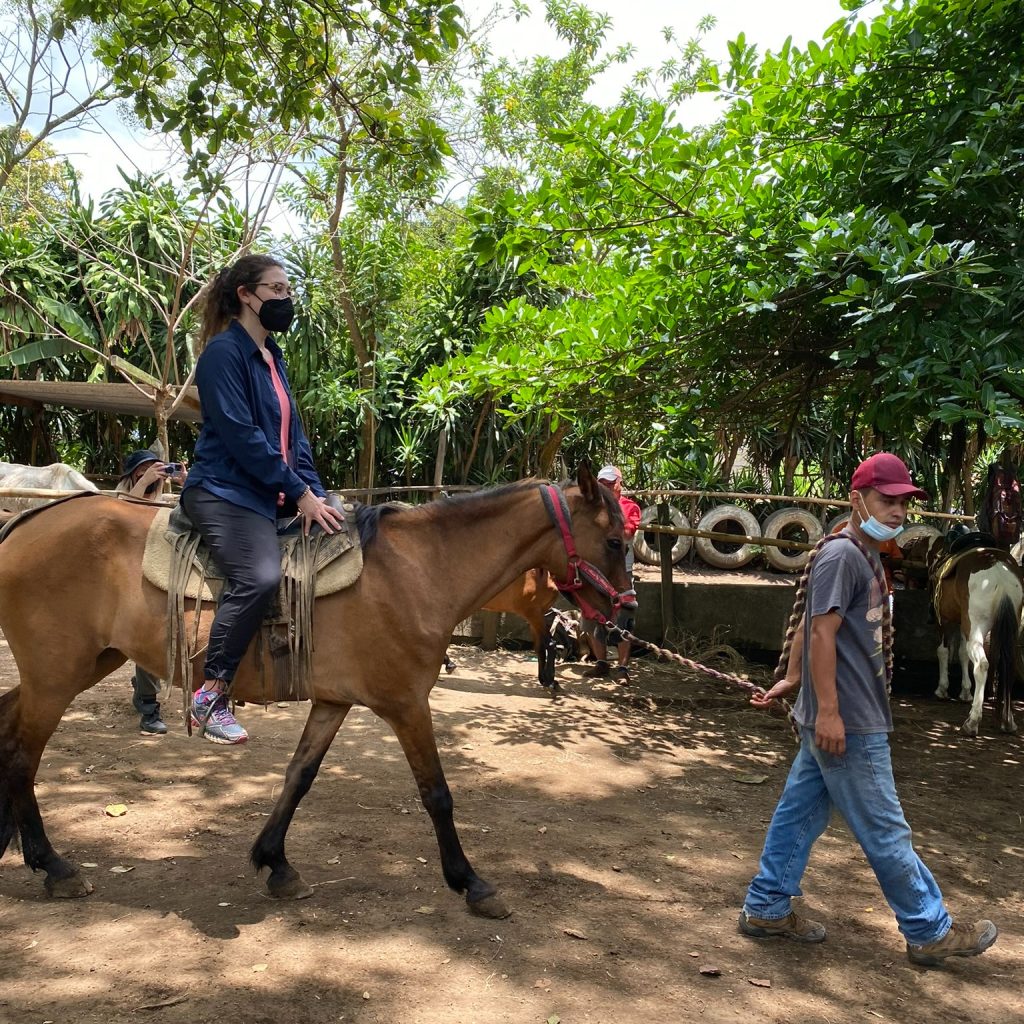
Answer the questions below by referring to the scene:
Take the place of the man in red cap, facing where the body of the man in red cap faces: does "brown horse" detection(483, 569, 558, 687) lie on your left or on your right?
on your left

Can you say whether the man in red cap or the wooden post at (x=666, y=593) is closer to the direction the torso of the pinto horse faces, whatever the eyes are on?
the wooden post

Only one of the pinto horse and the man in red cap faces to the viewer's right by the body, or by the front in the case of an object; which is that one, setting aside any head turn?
the man in red cap

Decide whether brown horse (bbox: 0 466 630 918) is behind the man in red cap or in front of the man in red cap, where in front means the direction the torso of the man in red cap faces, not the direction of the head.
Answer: behind

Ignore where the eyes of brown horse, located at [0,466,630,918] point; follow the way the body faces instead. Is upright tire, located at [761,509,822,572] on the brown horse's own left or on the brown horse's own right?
on the brown horse's own left

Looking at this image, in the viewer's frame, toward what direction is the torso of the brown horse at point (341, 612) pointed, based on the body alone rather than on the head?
to the viewer's right

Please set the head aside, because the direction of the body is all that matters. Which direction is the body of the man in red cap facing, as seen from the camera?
to the viewer's right

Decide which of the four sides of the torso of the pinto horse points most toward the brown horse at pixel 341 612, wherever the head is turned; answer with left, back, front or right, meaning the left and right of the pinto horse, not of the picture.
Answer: left

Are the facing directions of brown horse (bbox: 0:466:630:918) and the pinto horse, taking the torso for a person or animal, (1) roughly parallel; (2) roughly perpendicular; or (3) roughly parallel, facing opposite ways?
roughly perpendicular

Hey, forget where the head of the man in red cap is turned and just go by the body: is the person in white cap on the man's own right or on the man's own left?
on the man's own left

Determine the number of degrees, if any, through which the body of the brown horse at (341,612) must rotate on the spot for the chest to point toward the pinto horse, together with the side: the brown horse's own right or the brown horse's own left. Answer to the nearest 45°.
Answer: approximately 45° to the brown horse's own left

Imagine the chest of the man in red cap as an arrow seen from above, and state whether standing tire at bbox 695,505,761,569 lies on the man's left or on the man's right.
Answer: on the man's left

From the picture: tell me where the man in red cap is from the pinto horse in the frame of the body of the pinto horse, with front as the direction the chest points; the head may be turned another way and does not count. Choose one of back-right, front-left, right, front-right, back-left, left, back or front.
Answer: back-left

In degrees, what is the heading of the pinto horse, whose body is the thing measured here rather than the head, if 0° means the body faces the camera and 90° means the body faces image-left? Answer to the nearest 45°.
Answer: approximately 135°
